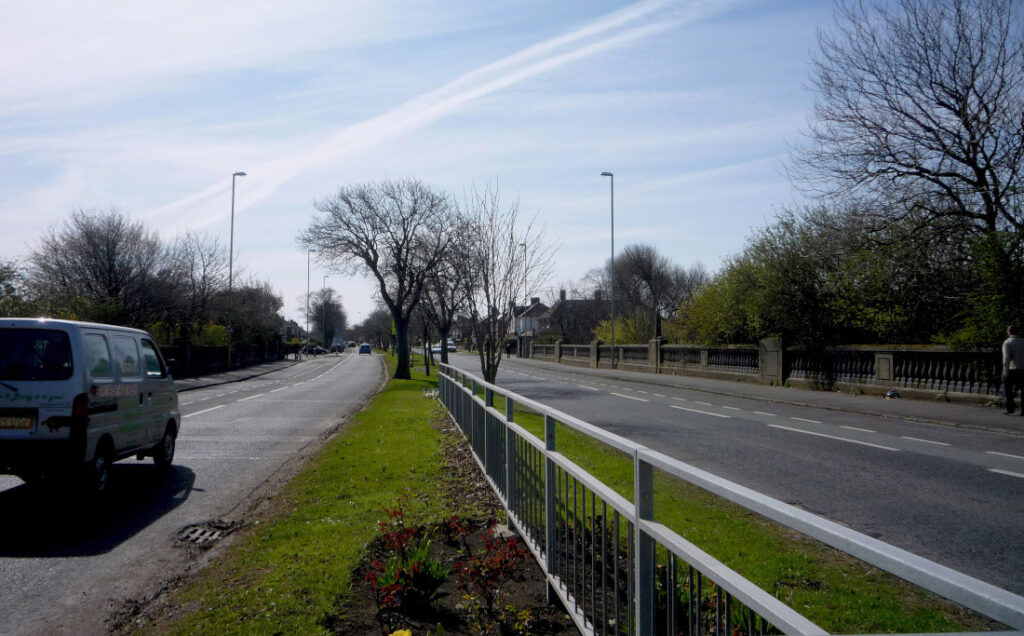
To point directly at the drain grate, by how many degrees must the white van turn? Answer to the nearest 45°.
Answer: approximately 90° to its right

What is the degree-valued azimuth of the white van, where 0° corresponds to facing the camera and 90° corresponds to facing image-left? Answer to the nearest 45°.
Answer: approximately 225°

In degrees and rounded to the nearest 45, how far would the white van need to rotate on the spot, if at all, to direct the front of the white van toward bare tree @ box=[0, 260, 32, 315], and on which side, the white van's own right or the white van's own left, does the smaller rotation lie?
approximately 45° to the white van's own left

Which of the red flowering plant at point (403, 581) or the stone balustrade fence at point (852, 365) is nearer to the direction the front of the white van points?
the stone balustrade fence

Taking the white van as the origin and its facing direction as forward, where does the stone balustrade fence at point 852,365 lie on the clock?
The stone balustrade fence is roughly at 1 o'clock from the white van.

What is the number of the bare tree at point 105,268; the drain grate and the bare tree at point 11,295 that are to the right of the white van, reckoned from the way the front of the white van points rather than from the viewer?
1

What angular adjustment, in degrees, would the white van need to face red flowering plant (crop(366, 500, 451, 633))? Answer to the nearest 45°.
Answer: approximately 135° to its right

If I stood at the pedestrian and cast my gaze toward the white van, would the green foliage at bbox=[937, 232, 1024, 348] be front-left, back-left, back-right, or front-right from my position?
back-right

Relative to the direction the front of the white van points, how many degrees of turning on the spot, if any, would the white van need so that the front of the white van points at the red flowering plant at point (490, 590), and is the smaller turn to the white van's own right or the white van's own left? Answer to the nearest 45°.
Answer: approximately 90° to the white van's own right
